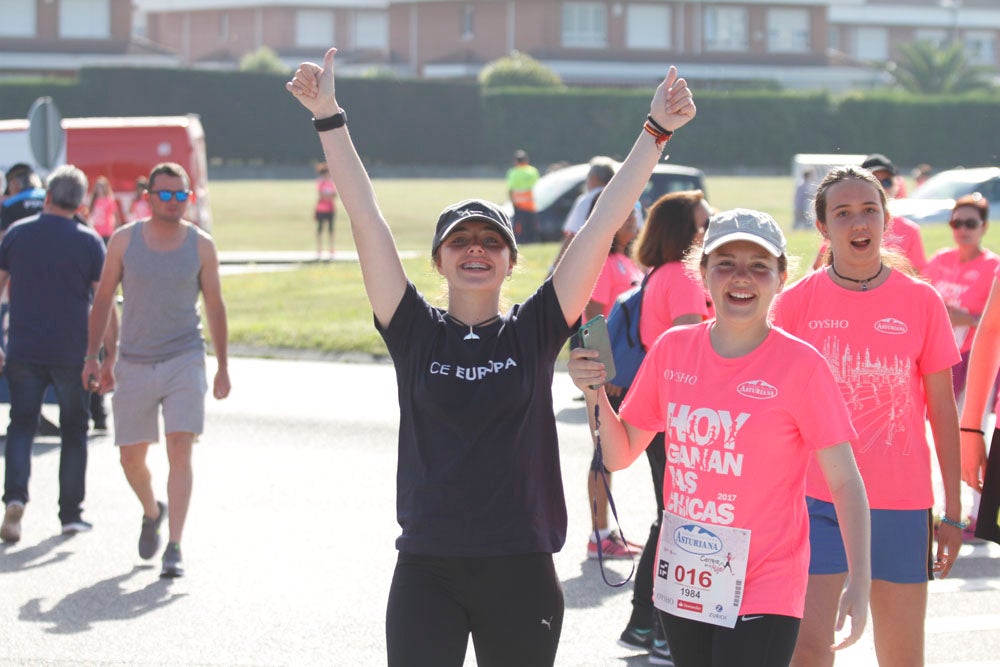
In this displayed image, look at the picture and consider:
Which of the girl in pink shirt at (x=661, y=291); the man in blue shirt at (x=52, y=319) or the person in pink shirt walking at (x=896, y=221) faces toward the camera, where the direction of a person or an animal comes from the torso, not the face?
the person in pink shirt walking

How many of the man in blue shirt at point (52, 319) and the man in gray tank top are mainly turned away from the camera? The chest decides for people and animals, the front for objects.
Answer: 1

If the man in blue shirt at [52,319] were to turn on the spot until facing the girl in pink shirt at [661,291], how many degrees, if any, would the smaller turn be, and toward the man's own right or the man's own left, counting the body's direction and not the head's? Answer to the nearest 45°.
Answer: approximately 135° to the man's own right

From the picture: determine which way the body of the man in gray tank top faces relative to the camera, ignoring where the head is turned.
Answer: toward the camera

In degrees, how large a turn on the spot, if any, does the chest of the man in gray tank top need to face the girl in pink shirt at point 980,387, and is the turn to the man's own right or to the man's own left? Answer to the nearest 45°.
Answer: approximately 45° to the man's own left

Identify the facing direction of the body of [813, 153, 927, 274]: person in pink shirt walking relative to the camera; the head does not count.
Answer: toward the camera

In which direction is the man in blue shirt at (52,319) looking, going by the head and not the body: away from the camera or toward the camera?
away from the camera

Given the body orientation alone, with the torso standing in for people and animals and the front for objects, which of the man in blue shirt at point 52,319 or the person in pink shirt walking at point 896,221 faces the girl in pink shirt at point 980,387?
the person in pink shirt walking

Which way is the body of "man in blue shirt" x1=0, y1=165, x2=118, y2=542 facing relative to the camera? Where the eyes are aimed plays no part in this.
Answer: away from the camera
